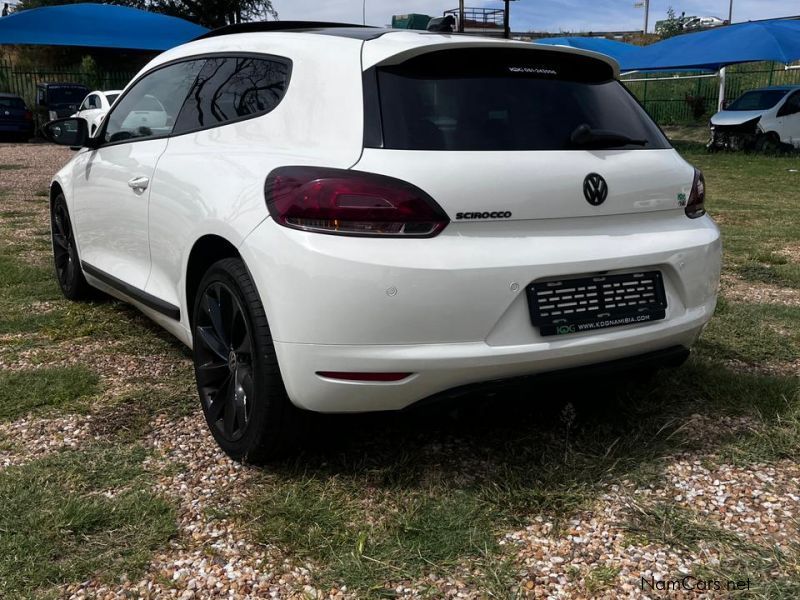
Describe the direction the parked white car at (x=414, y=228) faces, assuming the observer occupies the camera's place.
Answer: facing away from the viewer and to the left of the viewer

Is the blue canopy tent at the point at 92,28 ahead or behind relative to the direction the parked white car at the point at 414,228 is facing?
ahead

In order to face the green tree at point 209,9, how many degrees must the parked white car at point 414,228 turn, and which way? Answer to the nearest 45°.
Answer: approximately 45° to its right

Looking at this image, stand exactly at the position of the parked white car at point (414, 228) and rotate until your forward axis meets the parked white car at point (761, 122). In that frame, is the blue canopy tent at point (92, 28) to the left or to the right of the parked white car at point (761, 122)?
left

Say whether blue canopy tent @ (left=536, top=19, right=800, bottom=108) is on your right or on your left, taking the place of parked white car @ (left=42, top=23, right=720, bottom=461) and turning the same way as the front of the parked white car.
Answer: on your right

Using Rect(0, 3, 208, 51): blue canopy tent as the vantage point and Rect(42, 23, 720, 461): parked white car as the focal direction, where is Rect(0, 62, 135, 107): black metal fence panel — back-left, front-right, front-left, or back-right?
back-right

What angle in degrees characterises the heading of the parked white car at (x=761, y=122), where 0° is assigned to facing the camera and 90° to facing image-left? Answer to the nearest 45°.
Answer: approximately 45°

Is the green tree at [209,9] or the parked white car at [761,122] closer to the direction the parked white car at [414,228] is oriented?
the green tree

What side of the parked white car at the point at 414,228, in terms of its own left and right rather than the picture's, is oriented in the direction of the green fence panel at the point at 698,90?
right

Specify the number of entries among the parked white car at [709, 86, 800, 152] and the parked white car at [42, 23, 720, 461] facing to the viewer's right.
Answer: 0

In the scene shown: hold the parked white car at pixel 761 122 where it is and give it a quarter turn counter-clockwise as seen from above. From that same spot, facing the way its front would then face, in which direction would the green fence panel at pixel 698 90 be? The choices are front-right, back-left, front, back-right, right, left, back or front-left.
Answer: back-left

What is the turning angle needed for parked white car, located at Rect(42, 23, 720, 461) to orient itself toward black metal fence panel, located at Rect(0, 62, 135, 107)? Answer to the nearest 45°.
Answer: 0° — it already faces it
